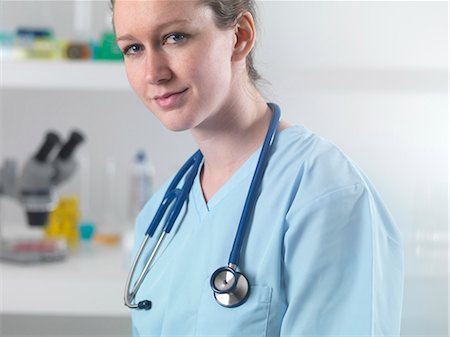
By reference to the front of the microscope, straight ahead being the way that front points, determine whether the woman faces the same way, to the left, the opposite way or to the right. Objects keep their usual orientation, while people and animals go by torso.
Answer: to the right

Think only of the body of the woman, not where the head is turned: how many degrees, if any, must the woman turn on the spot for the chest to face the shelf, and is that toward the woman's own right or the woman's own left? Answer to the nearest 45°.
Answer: approximately 90° to the woman's own right

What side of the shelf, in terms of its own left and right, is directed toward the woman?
front

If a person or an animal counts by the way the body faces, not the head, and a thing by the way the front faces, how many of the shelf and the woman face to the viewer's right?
0

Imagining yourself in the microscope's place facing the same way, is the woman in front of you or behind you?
in front

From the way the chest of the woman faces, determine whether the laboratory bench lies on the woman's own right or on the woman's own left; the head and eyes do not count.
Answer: on the woman's own right

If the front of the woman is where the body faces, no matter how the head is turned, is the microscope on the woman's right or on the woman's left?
on the woman's right

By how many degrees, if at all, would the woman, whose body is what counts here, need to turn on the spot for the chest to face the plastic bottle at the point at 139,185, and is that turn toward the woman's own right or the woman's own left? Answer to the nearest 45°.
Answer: approximately 135° to the woman's own right

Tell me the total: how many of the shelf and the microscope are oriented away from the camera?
0

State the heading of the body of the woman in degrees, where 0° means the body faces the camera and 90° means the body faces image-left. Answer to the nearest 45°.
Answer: approximately 45°
